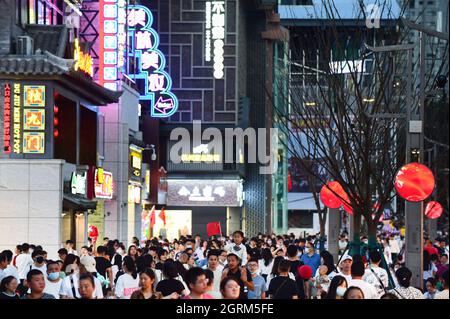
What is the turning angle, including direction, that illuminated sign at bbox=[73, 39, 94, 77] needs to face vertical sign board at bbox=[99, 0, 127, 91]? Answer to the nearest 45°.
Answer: approximately 135° to its left

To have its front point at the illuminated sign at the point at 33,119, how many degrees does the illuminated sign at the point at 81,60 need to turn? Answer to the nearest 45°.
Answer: approximately 90° to its right

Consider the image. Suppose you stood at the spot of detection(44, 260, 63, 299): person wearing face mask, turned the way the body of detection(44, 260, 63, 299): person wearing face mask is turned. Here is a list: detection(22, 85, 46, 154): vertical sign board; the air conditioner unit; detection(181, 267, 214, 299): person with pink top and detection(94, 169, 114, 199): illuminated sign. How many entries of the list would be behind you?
3

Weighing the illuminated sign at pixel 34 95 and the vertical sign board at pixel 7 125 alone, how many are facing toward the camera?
2

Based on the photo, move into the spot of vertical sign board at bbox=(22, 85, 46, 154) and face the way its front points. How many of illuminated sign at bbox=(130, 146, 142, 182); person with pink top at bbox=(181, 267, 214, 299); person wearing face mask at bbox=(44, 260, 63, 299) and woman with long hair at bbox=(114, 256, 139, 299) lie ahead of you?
3

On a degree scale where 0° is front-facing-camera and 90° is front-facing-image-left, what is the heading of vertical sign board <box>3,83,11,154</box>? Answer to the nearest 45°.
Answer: approximately 0°

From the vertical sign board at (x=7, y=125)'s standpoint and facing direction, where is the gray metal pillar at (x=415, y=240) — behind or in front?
in front

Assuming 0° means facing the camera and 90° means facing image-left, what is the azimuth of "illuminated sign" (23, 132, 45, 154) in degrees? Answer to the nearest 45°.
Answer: approximately 0°

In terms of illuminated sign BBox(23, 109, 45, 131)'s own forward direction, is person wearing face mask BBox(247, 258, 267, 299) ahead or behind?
ahead

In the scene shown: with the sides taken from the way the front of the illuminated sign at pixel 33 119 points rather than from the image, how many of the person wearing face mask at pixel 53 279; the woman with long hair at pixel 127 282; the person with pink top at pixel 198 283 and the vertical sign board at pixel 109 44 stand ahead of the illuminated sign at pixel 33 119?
3
